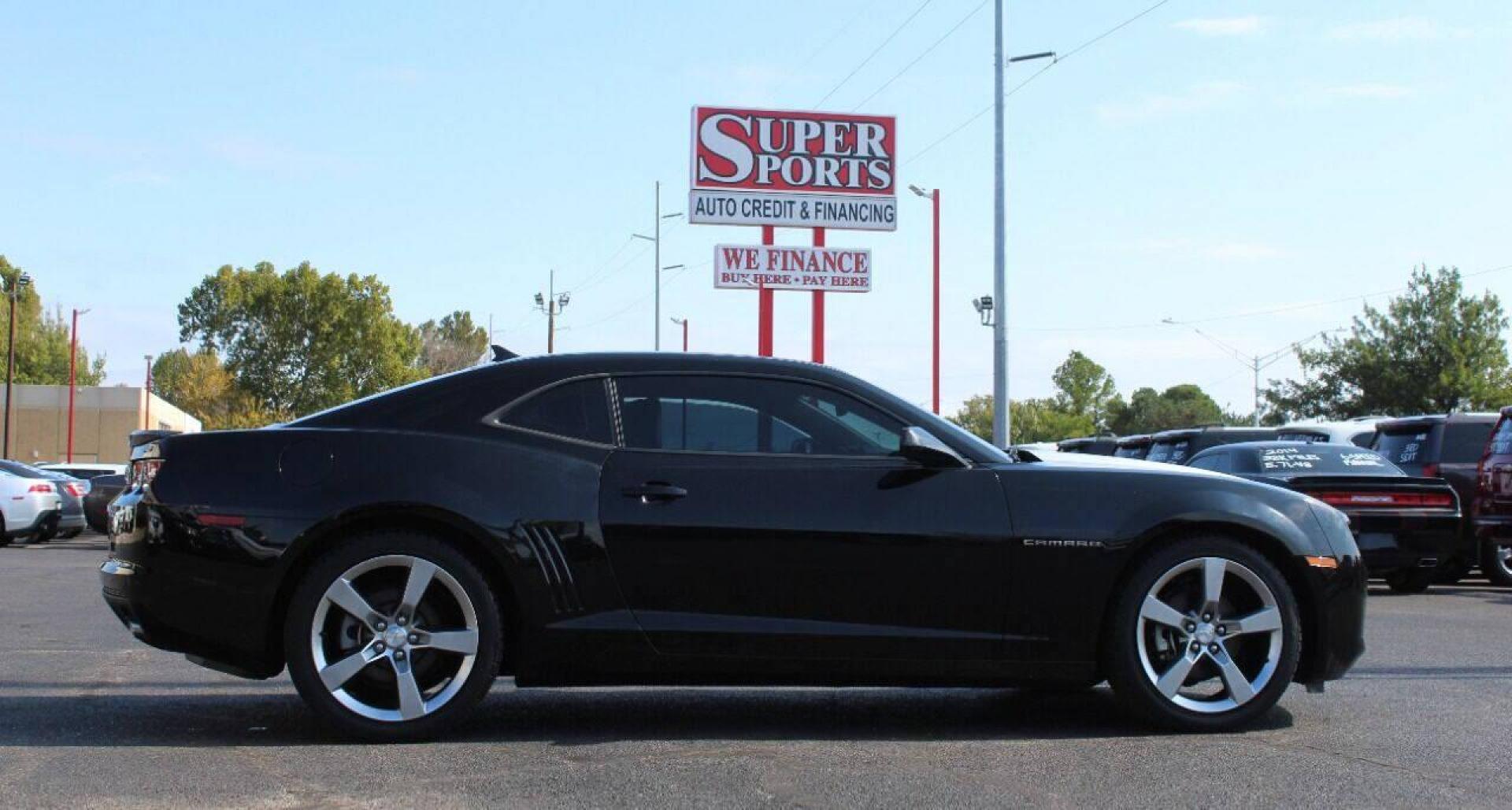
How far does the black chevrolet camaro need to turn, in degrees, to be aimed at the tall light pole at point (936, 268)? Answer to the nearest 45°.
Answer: approximately 90° to its left

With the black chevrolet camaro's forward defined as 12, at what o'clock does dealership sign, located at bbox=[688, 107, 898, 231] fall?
The dealership sign is roughly at 9 o'clock from the black chevrolet camaro.

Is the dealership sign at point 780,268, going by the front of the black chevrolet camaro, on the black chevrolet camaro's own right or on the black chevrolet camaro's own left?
on the black chevrolet camaro's own left

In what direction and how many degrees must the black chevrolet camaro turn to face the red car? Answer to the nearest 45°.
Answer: approximately 45° to its left

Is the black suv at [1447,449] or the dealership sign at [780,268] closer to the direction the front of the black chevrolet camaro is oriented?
the black suv

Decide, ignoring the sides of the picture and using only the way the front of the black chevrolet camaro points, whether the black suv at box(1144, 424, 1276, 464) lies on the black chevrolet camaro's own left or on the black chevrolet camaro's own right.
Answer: on the black chevrolet camaro's own left

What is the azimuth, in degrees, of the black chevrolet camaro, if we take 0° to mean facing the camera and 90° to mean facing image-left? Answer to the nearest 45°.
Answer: approximately 270°

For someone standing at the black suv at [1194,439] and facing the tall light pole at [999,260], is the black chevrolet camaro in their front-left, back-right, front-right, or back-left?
back-left
